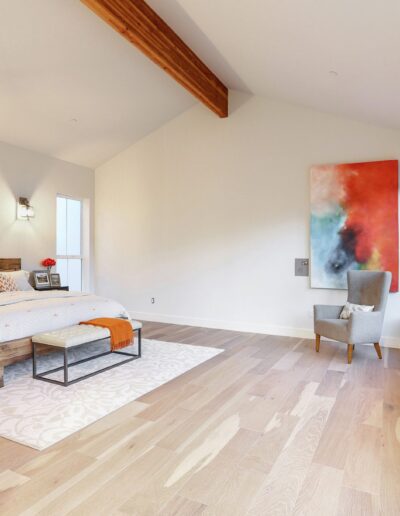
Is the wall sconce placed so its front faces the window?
no

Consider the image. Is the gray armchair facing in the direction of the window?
no

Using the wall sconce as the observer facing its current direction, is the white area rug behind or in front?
in front

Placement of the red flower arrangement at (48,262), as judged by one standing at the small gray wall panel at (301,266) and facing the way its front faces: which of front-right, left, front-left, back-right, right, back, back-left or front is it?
right

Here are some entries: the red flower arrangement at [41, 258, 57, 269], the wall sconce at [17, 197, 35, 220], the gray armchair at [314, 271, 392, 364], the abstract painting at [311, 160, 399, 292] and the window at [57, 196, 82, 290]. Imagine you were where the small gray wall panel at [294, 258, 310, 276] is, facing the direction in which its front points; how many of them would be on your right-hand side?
3

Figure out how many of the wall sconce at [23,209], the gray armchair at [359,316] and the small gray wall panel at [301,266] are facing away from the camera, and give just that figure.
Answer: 0

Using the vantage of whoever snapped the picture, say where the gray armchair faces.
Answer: facing the viewer and to the left of the viewer

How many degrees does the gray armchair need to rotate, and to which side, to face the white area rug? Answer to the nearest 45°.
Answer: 0° — it already faces it

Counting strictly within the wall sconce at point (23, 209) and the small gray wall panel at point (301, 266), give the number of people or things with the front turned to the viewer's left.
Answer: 0

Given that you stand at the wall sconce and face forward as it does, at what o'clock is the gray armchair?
The gray armchair is roughly at 12 o'clock from the wall sconce.

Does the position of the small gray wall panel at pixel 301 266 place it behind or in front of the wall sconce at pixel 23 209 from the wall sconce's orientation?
in front

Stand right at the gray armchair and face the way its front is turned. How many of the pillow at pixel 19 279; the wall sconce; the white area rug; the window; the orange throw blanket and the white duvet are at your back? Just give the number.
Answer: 0

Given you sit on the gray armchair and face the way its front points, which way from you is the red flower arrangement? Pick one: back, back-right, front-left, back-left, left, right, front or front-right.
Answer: front-right

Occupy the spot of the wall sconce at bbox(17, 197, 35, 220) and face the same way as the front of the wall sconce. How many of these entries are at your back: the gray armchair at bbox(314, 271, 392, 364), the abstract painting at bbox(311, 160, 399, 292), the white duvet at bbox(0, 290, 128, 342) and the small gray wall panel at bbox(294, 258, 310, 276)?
0

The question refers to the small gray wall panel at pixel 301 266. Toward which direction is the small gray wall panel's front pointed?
toward the camera

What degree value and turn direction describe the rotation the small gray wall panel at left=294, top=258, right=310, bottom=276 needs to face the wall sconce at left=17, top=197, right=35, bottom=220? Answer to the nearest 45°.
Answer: approximately 90° to its right

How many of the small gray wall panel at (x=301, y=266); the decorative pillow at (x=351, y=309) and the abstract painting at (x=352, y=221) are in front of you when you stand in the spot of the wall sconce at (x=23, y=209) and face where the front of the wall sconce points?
3

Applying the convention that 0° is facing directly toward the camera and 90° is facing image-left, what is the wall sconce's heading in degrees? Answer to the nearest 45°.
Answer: approximately 315°

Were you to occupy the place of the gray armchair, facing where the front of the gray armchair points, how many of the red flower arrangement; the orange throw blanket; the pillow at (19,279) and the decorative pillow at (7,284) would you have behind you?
0

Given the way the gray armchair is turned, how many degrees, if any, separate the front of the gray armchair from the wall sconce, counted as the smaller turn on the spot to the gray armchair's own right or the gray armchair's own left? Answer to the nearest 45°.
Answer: approximately 45° to the gray armchair's own right

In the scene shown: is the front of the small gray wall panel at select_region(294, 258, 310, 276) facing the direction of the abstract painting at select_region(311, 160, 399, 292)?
no
